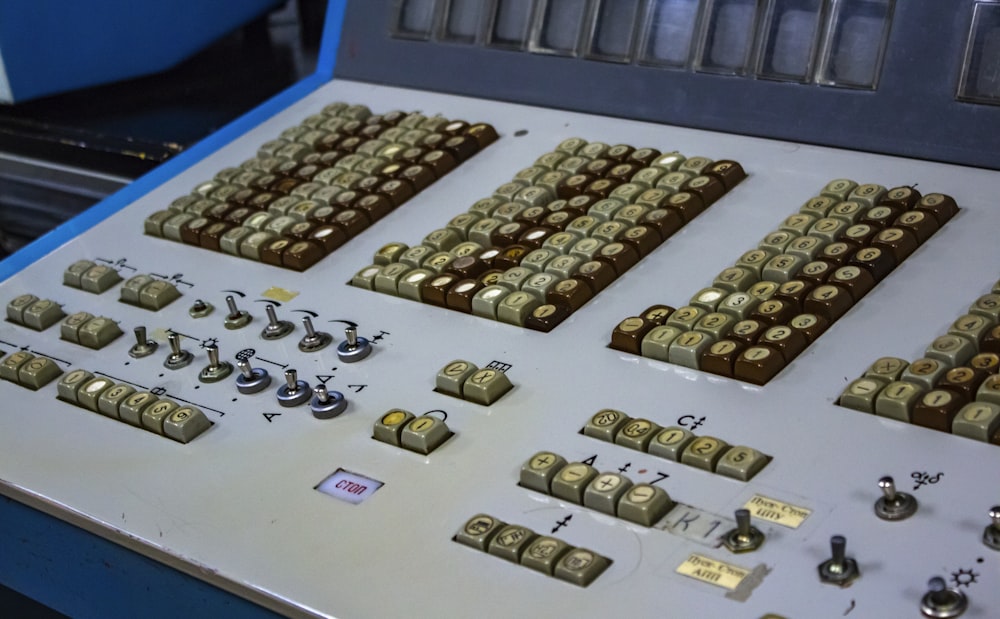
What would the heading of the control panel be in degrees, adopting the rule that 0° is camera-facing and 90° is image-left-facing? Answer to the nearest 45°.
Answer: approximately 45°
